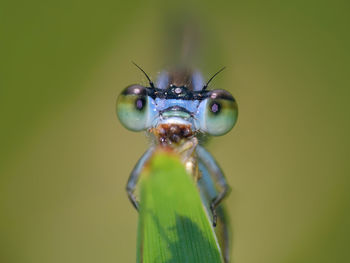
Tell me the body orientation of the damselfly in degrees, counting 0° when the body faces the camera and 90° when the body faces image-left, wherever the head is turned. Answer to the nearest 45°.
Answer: approximately 0°
